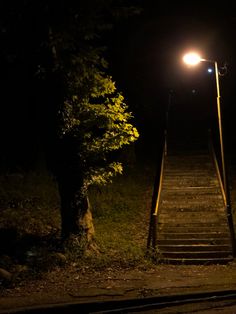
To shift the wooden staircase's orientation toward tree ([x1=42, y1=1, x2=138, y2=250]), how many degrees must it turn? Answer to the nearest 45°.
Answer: approximately 45° to its right

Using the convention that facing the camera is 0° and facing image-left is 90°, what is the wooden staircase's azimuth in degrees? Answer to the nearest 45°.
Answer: approximately 0°
